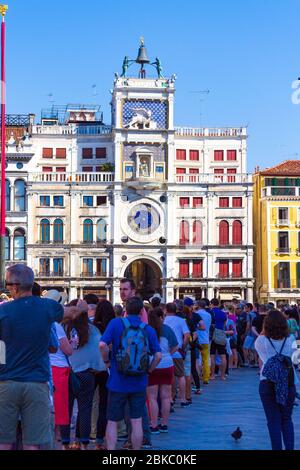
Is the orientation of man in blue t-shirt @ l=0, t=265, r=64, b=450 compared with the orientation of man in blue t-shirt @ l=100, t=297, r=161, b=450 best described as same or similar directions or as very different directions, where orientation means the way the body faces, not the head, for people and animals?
same or similar directions

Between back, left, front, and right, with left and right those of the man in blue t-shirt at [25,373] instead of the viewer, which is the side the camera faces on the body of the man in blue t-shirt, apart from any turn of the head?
back

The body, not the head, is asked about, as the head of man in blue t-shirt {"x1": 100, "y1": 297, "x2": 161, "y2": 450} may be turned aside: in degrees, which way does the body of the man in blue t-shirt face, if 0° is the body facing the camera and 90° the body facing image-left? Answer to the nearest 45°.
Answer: approximately 180°

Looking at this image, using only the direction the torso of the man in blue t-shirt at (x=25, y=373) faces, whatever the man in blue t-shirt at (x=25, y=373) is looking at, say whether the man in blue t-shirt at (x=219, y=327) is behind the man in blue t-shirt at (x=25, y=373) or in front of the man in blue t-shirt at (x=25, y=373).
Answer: in front

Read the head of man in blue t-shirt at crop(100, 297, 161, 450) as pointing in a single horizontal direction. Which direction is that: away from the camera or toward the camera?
away from the camera

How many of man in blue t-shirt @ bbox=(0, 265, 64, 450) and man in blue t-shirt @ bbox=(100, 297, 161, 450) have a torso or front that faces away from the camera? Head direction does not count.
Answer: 2

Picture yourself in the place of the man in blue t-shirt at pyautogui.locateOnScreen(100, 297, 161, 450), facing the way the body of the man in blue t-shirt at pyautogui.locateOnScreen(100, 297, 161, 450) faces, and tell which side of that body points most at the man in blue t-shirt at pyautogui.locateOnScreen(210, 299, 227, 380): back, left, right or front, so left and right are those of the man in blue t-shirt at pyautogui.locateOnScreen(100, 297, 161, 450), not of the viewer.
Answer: front

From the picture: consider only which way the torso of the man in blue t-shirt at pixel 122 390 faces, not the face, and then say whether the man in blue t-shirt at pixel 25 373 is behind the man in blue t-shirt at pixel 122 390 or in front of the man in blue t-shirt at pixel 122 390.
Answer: behind
